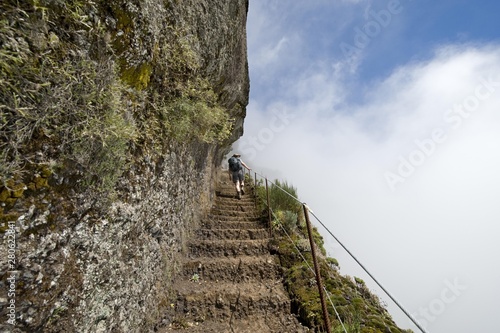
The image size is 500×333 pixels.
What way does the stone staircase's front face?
toward the camera
